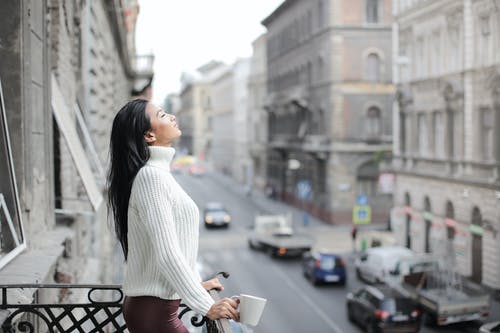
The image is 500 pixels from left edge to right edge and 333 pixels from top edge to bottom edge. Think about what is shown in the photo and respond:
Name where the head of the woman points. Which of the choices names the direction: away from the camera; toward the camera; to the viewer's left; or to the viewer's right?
to the viewer's right

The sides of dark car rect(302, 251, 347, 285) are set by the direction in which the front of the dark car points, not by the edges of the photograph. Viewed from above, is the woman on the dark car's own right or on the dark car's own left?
on the dark car's own left

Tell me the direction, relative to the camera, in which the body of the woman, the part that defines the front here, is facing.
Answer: to the viewer's right

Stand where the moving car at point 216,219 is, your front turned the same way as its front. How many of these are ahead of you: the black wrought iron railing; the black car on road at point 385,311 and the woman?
3

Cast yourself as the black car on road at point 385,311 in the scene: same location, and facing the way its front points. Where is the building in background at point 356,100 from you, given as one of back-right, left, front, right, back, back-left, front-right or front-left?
front-right

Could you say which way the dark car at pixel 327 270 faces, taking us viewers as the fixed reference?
facing away from the viewer and to the left of the viewer

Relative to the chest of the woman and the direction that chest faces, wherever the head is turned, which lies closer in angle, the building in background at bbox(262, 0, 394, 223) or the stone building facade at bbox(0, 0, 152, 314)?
the building in background

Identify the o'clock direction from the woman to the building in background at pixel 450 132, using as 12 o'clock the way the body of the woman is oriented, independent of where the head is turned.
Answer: The building in background is roughly at 10 o'clock from the woman.

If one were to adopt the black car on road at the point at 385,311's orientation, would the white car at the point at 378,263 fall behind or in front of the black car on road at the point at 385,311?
in front

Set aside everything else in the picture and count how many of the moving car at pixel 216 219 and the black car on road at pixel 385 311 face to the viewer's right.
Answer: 0

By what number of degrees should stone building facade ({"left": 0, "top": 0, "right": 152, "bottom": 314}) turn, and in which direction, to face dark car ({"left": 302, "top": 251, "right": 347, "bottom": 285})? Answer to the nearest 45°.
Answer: approximately 45° to its left

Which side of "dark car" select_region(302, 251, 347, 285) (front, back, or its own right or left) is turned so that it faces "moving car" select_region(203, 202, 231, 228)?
front

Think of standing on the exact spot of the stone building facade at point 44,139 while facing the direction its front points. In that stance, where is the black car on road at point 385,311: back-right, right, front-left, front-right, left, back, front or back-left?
front-left
